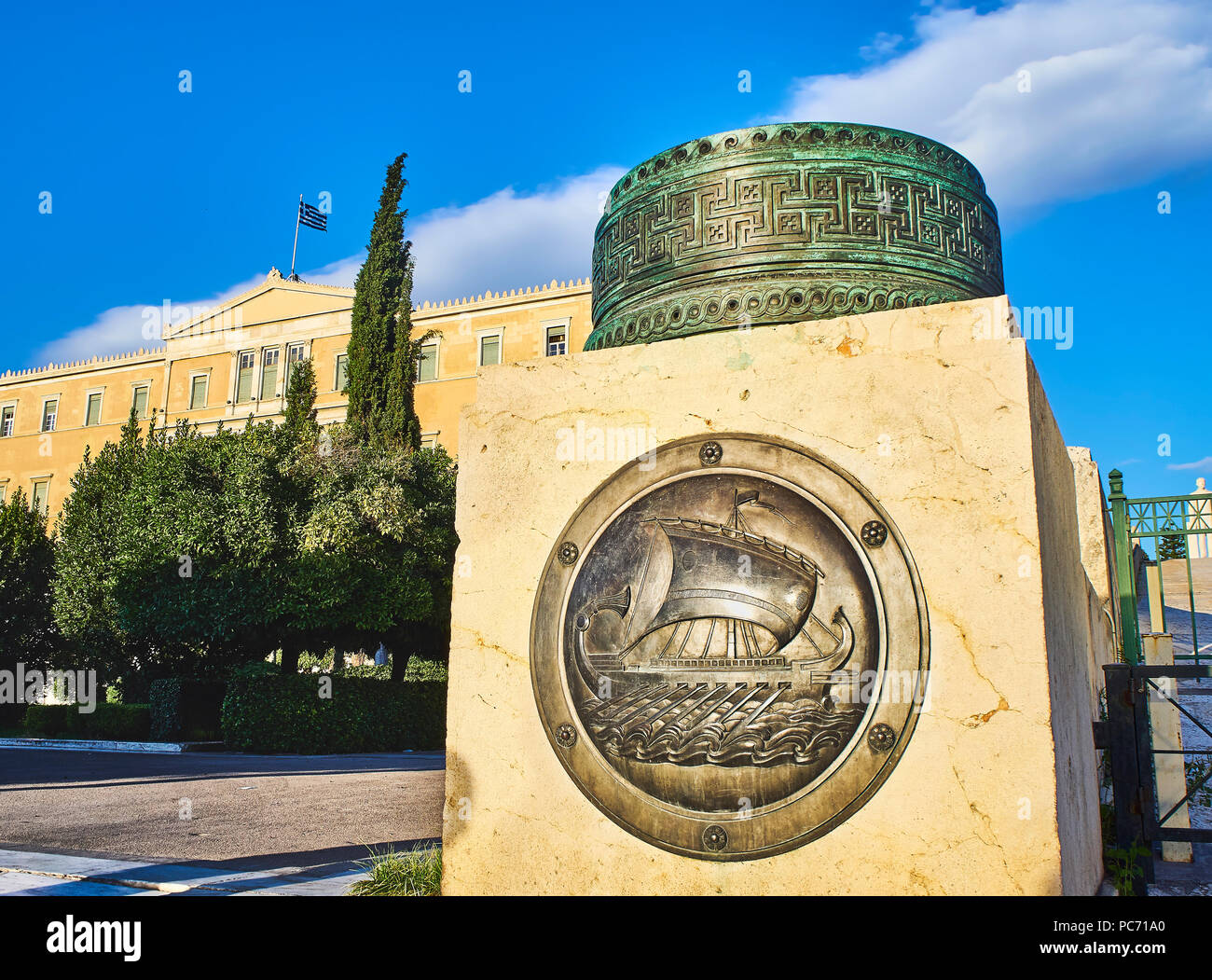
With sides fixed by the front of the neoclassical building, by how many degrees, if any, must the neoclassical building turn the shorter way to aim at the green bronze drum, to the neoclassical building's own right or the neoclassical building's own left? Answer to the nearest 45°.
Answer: approximately 45° to the neoclassical building's own left

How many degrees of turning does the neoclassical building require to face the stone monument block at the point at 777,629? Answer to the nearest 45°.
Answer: approximately 45° to its left

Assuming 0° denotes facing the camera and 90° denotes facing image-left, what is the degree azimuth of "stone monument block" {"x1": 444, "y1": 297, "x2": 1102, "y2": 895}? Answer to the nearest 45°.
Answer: approximately 0°

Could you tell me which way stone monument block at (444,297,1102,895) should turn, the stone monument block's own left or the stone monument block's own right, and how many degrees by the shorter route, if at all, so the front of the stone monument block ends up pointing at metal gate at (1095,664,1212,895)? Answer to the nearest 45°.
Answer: approximately 135° to the stone monument block's own left

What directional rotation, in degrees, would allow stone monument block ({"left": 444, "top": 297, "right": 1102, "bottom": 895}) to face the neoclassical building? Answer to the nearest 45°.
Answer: approximately 135° to its right

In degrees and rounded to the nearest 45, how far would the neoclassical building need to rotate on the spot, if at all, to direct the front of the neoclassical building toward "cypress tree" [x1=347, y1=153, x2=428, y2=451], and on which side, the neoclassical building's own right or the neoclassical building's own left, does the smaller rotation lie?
approximately 45° to the neoclassical building's own left

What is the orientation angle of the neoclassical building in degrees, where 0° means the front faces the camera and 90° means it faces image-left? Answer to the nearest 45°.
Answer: approximately 45°

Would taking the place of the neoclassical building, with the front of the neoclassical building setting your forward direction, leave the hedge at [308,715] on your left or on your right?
on your left

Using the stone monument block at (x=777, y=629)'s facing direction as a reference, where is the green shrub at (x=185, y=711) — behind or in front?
behind

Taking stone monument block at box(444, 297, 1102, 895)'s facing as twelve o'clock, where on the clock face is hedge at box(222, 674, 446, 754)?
The hedge is roughly at 5 o'clock from the stone monument block.
